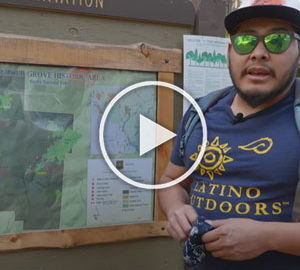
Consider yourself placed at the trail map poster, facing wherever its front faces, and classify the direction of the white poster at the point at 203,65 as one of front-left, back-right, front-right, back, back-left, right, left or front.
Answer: front-left

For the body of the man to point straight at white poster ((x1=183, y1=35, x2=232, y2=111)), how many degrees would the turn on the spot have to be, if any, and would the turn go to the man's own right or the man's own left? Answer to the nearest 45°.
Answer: approximately 180°

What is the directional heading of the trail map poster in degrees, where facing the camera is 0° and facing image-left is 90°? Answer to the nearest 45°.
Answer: approximately 315°

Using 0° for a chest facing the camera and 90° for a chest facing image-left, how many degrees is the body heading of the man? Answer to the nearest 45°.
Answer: approximately 0°

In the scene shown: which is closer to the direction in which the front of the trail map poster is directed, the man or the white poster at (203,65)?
the man

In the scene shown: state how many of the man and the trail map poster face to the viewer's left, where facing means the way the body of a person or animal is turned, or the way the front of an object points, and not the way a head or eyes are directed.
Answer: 0

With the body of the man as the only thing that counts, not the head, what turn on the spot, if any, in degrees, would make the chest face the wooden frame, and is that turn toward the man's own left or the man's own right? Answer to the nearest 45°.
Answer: approximately 135° to the man's own right

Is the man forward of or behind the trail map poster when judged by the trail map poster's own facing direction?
forward
